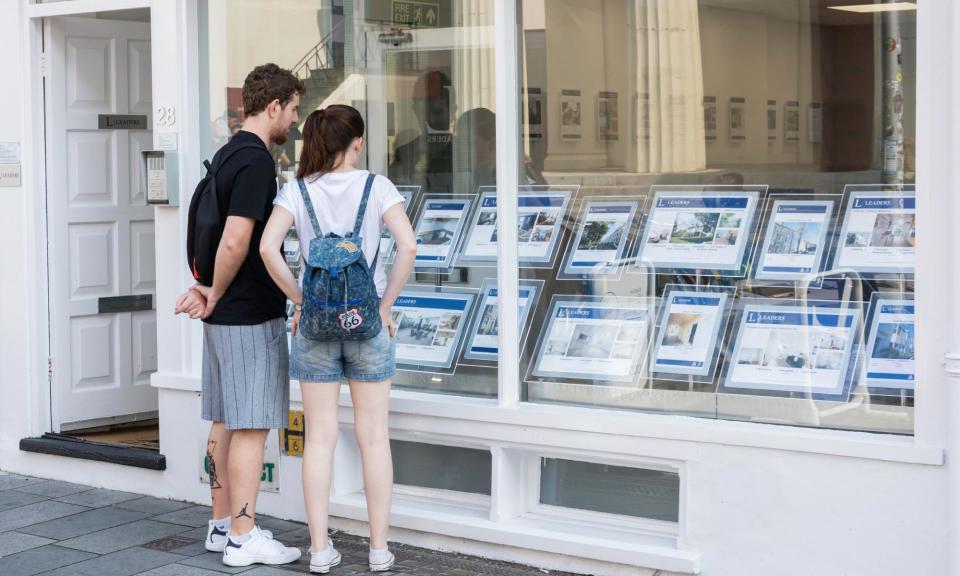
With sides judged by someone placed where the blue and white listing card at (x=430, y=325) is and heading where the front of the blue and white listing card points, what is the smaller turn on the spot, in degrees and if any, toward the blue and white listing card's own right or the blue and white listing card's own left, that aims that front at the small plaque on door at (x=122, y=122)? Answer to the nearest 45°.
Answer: approximately 135° to the blue and white listing card's own right

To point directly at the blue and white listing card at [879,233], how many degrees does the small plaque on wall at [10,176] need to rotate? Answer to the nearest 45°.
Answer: approximately 45° to its left

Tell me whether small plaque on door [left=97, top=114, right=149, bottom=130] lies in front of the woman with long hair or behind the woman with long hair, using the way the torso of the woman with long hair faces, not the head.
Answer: in front

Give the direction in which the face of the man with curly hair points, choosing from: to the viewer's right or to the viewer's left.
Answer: to the viewer's right

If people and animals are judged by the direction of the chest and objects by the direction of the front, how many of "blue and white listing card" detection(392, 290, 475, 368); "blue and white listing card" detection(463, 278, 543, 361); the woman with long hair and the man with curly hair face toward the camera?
2

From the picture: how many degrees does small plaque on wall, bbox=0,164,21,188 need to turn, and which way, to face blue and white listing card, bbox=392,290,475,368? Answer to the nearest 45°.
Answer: approximately 45° to its left

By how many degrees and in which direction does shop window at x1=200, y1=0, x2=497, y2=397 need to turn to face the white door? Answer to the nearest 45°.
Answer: approximately 135° to its right

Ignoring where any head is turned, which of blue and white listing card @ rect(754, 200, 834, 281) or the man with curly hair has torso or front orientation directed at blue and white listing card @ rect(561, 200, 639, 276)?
the man with curly hair

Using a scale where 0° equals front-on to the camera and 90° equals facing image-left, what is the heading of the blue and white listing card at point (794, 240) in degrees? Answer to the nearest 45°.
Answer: approximately 0°

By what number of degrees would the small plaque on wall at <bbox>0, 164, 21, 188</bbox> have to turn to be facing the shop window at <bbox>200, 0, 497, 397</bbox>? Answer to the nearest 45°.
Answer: approximately 45° to its left
